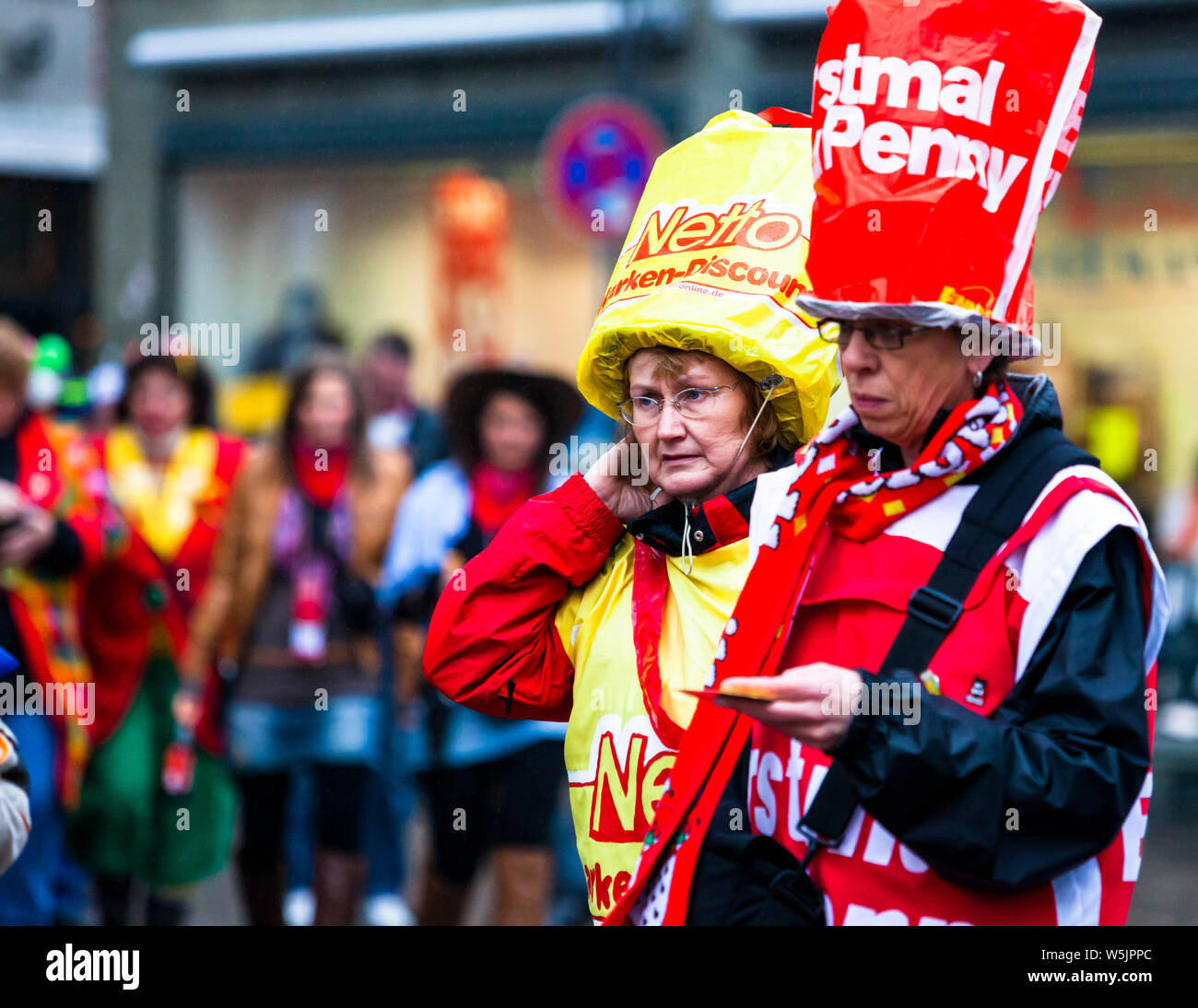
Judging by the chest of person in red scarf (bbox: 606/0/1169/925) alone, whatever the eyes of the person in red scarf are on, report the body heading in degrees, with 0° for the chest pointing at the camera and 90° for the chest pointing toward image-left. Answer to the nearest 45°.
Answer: approximately 45°

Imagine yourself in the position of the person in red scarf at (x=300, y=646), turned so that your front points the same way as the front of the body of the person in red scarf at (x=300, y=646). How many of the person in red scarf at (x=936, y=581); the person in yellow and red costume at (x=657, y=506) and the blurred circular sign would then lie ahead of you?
2

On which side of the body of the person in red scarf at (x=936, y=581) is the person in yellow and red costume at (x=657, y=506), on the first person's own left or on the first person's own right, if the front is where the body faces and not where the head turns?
on the first person's own right

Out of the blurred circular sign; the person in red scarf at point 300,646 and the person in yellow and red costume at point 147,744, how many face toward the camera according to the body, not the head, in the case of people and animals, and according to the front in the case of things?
3

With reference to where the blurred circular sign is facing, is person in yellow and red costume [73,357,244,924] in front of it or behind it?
in front

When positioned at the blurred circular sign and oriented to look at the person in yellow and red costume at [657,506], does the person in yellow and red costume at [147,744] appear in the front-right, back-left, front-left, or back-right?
front-right

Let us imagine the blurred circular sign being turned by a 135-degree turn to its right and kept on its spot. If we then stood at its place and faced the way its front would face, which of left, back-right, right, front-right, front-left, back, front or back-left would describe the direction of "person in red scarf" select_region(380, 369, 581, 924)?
back-left

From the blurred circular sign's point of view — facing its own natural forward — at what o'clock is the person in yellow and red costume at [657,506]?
The person in yellow and red costume is roughly at 12 o'clock from the blurred circular sign.

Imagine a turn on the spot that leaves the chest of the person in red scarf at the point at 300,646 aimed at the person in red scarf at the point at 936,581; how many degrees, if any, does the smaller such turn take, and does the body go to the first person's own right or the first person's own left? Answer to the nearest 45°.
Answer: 0° — they already face them

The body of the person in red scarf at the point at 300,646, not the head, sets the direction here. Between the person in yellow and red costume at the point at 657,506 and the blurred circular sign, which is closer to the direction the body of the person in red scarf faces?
the person in yellow and red costume

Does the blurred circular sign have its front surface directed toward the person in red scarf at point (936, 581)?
yes

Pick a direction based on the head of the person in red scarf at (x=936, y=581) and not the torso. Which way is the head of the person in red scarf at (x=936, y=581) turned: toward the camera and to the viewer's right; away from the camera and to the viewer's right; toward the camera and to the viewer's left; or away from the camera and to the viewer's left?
toward the camera and to the viewer's left

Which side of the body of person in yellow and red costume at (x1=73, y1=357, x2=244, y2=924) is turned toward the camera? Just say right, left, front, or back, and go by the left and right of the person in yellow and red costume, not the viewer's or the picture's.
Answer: front

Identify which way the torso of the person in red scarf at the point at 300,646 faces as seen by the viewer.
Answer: toward the camera
